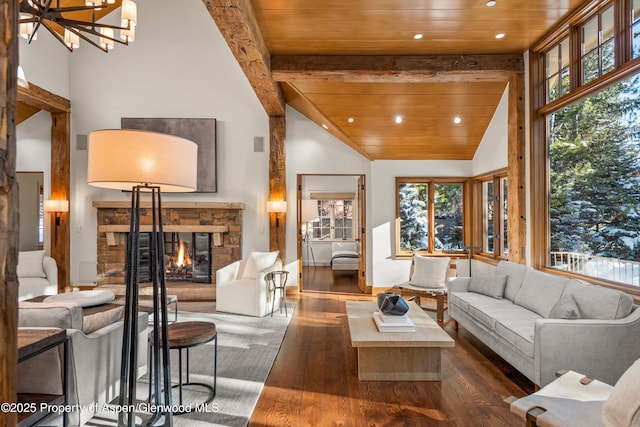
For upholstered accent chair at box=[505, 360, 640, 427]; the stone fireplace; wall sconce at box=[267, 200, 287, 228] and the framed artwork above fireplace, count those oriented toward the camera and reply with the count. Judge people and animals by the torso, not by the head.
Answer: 3

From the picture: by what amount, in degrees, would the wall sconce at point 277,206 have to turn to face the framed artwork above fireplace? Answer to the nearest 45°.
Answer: approximately 90° to its right

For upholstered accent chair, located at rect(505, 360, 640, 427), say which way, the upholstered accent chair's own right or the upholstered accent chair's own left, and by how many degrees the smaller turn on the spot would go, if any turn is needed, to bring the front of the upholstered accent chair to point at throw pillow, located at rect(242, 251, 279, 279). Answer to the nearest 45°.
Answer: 0° — it already faces it

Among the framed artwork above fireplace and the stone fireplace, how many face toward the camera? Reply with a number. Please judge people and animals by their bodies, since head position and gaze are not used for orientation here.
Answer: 2

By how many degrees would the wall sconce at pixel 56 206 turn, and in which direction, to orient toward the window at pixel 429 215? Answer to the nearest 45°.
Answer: approximately 45° to its left

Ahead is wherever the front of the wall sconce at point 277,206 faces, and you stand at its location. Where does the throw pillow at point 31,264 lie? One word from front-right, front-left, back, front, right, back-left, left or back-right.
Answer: right

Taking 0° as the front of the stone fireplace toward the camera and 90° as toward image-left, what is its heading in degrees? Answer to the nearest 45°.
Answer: approximately 0°
